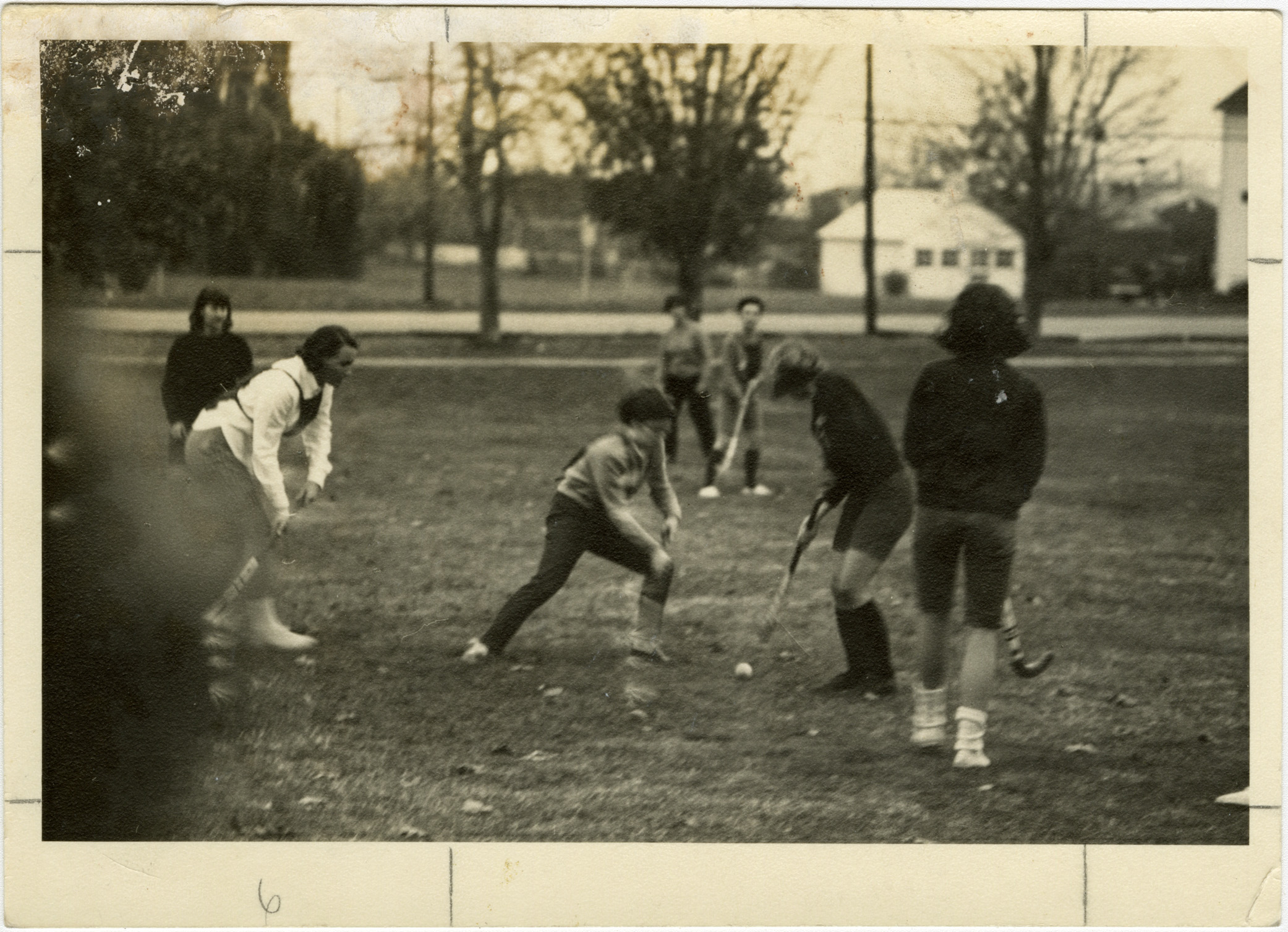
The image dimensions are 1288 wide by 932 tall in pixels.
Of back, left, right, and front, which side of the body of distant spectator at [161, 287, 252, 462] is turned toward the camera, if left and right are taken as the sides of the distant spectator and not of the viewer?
front

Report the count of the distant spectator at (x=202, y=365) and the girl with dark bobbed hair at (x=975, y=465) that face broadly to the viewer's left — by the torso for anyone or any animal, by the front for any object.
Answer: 0

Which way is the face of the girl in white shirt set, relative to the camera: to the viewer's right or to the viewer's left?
to the viewer's right

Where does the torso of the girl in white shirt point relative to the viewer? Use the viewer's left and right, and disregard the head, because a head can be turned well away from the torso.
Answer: facing to the right of the viewer

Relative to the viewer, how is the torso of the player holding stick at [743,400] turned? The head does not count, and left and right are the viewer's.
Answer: facing the viewer

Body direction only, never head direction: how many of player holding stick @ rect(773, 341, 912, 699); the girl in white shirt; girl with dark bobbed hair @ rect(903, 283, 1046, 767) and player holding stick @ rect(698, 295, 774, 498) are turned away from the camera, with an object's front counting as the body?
1

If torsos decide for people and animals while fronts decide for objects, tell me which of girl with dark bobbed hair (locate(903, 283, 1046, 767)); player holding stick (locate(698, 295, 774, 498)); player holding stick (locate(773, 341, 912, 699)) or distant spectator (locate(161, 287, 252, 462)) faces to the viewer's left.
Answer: player holding stick (locate(773, 341, 912, 699))

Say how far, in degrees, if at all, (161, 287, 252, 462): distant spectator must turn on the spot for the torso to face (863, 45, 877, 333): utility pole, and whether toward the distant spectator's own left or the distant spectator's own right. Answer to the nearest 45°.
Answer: approximately 90° to the distant spectator's own left

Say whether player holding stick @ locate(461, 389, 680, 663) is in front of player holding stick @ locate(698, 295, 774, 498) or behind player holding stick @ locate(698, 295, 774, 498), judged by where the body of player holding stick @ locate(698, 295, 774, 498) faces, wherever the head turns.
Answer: in front

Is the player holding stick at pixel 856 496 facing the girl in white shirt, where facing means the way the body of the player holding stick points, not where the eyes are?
yes

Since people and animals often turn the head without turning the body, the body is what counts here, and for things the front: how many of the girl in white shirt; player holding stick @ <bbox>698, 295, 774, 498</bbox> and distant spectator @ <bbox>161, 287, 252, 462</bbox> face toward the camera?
2

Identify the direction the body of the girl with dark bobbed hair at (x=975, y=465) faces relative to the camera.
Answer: away from the camera

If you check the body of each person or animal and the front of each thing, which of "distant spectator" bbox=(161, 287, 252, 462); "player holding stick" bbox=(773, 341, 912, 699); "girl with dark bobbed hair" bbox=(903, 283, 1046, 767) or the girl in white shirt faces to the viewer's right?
the girl in white shirt
